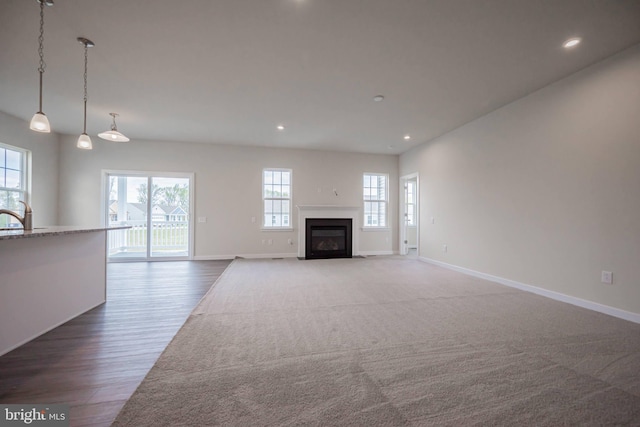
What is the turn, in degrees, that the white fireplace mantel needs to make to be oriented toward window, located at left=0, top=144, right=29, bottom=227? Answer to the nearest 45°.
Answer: approximately 90° to its right

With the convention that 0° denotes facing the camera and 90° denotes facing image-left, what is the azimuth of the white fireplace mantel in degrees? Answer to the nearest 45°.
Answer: approximately 0°

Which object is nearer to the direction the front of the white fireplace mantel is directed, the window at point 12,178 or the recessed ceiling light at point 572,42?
the recessed ceiling light

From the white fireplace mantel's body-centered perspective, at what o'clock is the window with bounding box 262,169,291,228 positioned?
The window is roughly at 3 o'clock from the white fireplace mantel.

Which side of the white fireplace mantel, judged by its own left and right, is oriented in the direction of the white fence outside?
right

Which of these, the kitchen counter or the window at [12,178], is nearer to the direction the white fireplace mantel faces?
the kitchen counter

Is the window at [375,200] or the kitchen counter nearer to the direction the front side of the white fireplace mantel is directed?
the kitchen counter

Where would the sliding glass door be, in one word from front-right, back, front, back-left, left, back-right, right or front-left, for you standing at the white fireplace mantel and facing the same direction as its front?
right

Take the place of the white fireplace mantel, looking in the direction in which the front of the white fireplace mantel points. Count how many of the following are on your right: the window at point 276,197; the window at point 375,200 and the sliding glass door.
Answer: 2

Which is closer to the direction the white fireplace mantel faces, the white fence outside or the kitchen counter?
the kitchen counter

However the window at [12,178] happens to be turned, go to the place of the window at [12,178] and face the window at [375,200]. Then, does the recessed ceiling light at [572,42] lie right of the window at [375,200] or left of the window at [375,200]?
right

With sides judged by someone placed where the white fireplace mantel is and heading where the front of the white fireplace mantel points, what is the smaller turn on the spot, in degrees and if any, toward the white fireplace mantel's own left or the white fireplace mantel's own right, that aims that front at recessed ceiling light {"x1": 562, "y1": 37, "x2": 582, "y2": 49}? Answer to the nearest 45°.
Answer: approximately 45° to the white fireplace mantel's own left

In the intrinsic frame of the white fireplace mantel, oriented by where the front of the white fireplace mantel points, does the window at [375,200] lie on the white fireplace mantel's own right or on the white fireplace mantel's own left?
on the white fireplace mantel's own left

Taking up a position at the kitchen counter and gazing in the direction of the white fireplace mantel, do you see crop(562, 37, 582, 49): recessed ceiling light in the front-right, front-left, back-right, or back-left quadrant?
front-right
